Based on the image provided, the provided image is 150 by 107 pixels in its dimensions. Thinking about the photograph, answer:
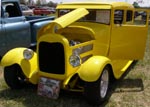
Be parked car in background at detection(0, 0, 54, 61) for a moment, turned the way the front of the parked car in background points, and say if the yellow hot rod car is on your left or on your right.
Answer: on your left

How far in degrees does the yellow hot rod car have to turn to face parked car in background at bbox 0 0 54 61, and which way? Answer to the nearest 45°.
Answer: approximately 90° to its right

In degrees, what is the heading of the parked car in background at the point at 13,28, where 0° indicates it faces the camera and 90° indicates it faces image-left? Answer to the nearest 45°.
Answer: approximately 45°

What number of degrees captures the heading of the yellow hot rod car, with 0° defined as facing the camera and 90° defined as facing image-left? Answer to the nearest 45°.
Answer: approximately 45°

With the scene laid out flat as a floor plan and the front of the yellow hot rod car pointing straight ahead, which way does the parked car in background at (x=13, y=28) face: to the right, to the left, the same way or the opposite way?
the same way

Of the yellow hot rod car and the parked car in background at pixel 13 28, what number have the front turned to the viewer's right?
0
